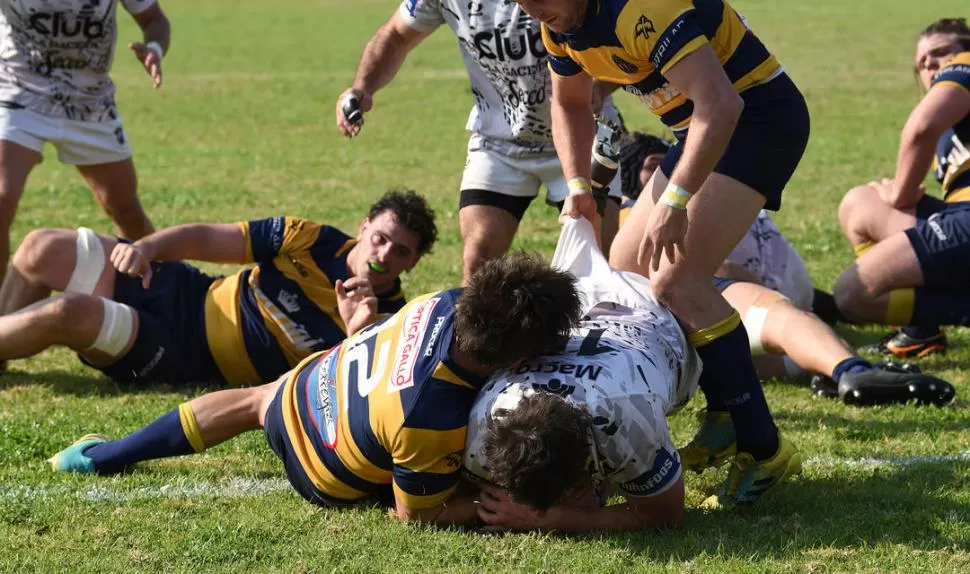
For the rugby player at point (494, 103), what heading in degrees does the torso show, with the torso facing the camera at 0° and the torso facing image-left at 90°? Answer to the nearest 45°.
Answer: approximately 315°

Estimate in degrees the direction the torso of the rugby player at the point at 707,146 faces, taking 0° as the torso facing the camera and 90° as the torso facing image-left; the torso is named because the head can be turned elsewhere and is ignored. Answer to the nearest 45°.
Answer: approximately 45°

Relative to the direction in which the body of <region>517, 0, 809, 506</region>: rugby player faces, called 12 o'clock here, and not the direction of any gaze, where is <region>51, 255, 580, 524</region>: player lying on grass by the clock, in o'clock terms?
The player lying on grass is roughly at 12 o'clock from the rugby player.

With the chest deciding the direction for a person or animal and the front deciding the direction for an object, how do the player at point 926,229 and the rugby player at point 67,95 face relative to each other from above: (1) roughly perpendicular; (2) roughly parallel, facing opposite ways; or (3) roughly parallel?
roughly perpendicular

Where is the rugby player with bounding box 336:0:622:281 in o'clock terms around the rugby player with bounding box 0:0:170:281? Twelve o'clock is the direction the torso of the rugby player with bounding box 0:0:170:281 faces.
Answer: the rugby player with bounding box 336:0:622:281 is roughly at 10 o'clock from the rugby player with bounding box 0:0:170:281.

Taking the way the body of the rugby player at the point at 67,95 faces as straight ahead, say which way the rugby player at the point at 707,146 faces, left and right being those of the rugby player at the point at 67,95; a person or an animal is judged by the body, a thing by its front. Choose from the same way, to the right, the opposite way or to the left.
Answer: to the right

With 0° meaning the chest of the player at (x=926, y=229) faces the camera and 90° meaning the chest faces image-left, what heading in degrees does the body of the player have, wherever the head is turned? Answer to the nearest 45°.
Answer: approximately 45°

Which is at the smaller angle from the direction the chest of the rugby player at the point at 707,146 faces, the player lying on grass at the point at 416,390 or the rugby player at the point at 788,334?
the player lying on grass
